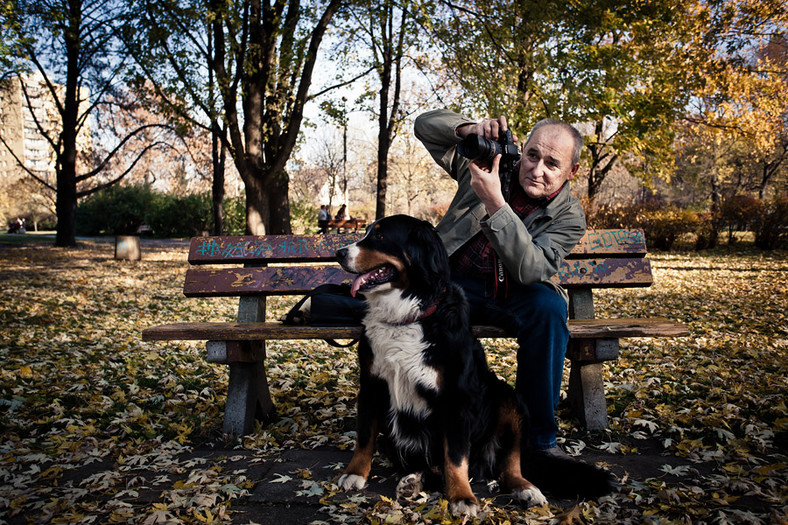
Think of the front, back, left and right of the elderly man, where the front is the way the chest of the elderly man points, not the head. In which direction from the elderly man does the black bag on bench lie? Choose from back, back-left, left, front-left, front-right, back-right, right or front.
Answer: front-right

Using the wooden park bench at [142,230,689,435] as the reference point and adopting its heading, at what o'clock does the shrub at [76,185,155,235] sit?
The shrub is roughly at 5 o'clock from the wooden park bench.

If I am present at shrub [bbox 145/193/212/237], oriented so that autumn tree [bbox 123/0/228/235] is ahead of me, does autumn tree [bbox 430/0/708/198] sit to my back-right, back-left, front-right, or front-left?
front-left

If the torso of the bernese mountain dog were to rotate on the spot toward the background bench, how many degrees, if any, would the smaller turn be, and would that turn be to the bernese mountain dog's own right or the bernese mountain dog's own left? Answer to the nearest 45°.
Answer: approximately 135° to the bernese mountain dog's own right

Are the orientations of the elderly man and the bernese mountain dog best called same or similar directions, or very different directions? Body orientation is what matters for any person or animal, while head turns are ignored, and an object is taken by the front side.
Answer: same or similar directions

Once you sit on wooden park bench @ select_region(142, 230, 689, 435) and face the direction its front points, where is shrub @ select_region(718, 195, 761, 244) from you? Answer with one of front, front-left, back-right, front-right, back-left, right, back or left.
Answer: back-left

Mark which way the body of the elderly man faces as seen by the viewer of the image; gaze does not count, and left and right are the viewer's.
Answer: facing the viewer and to the left of the viewer

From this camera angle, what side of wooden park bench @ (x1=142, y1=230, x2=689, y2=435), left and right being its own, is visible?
front

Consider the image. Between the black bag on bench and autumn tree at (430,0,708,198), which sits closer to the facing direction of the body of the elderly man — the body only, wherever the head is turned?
the black bag on bench

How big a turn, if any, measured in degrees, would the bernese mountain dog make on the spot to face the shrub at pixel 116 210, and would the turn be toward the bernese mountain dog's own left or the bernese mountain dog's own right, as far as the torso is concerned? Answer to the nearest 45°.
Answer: approximately 90° to the bernese mountain dog's own right

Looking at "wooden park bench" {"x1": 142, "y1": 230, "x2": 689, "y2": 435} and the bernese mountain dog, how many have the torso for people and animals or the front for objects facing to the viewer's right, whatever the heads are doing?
0

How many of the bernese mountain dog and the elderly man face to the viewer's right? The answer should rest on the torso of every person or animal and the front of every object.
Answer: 0

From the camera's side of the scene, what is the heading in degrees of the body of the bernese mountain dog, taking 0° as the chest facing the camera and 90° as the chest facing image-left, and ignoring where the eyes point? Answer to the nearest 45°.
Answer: approximately 45°

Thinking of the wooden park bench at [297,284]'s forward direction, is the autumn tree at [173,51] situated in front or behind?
behind
